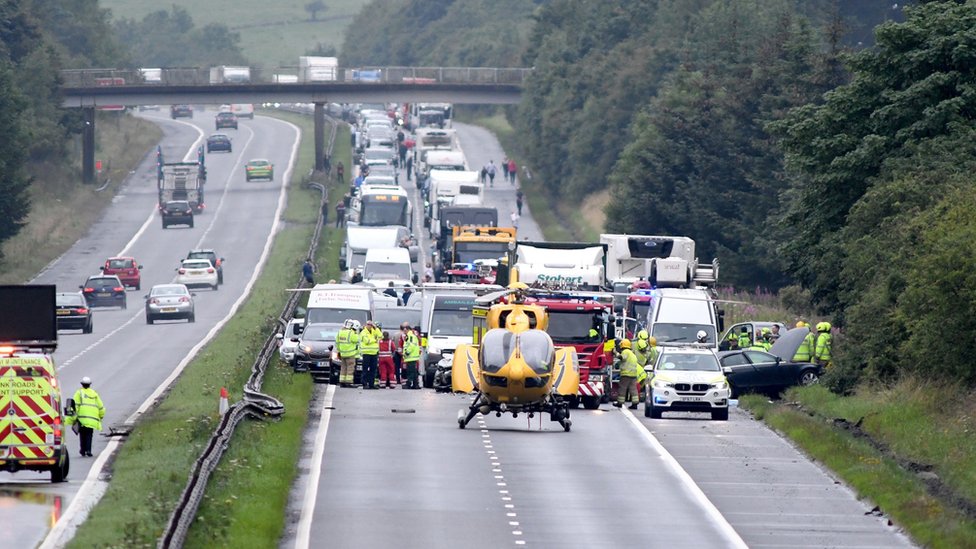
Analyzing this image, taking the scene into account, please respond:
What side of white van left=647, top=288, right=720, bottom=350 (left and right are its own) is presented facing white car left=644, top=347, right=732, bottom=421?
front

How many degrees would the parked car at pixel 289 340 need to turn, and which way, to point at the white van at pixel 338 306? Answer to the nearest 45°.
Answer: approximately 135° to its left

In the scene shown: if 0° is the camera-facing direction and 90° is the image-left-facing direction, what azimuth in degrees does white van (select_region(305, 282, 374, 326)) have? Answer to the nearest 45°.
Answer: approximately 0°

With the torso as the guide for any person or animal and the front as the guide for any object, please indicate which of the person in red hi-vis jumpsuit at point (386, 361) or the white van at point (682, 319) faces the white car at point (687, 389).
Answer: the white van

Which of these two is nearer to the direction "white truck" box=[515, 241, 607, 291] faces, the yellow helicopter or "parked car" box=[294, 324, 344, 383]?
the yellow helicopter

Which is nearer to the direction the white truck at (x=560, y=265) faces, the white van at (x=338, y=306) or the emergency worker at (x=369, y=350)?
the emergency worker

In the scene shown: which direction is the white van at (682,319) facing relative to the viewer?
toward the camera

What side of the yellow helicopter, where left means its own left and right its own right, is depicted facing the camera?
front

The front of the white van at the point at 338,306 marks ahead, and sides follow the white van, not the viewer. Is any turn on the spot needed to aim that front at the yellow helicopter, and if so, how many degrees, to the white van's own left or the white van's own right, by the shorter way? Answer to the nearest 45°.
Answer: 0° — it already faces it

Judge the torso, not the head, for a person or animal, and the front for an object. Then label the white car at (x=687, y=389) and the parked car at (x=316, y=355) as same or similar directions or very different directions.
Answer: same or similar directions

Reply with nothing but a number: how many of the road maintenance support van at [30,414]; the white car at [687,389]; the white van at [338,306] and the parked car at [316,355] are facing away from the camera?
1

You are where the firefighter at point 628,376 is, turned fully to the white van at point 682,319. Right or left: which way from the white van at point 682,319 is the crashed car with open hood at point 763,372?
right

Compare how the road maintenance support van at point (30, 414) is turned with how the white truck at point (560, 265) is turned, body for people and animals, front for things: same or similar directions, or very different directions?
very different directions

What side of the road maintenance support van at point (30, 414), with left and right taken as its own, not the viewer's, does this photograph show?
back
